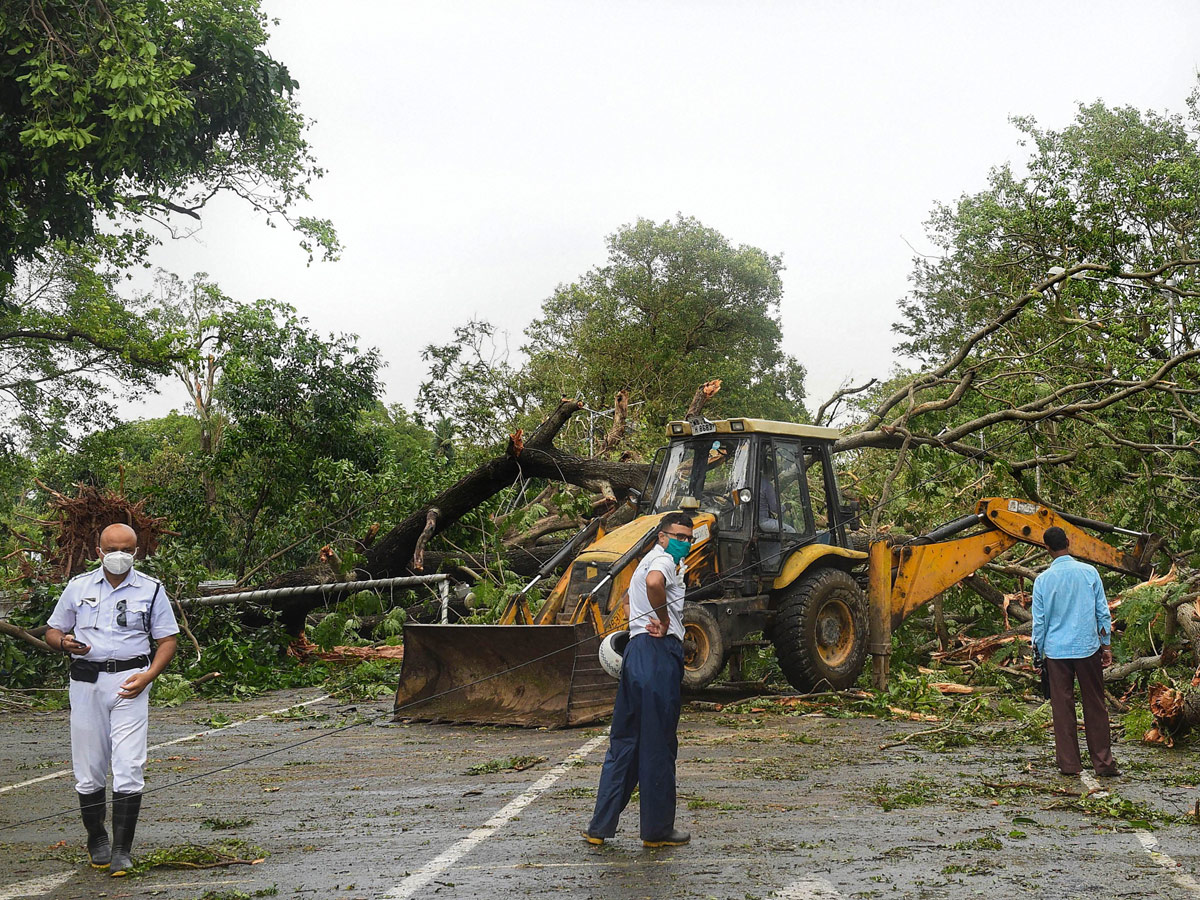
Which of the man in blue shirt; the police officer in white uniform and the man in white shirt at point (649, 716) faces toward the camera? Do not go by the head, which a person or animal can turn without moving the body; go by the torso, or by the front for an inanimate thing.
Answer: the police officer in white uniform

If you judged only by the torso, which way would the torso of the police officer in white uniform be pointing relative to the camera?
toward the camera

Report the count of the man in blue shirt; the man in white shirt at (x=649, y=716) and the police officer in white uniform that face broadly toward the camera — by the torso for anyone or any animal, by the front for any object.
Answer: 1

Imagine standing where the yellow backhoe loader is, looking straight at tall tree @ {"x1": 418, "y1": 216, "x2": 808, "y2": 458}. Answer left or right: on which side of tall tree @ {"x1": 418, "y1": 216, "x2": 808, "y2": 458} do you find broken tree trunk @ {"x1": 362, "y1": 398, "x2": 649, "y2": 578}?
left

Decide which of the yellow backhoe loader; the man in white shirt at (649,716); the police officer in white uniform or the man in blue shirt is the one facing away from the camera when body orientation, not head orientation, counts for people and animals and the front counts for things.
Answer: the man in blue shirt

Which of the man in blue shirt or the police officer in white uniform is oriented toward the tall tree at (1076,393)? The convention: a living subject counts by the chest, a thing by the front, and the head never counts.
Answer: the man in blue shirt

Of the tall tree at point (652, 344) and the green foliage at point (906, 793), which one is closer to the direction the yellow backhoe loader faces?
the green foliage

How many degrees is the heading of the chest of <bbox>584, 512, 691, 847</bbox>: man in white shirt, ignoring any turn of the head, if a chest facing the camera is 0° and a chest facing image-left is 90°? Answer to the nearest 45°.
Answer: approximately 270°

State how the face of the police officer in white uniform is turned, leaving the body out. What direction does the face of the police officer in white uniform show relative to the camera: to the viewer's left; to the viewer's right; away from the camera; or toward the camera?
toward the camera

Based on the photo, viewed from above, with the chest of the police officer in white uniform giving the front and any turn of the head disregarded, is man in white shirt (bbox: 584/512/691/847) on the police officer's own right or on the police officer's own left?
on the police officer's own left

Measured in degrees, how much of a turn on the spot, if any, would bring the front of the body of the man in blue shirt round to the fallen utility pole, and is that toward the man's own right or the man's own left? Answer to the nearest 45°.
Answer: approximately 45° to the man's own left

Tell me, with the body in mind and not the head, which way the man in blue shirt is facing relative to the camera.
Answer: away from the camera

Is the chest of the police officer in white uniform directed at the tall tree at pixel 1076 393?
no

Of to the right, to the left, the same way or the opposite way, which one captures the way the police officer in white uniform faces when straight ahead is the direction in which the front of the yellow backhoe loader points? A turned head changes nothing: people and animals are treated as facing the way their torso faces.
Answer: to the left

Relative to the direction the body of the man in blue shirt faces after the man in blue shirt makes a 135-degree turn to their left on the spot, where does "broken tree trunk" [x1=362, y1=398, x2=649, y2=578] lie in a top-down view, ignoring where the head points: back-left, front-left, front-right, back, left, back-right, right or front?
right

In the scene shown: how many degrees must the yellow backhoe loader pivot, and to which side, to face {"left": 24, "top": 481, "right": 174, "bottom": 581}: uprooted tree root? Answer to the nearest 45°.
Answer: approximately 45° to its right

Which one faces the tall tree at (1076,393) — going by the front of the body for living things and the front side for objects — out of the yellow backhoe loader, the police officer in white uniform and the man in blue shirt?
the man in blue shirt

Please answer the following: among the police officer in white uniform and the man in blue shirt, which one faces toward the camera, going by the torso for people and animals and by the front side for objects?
the police officer in white uniform

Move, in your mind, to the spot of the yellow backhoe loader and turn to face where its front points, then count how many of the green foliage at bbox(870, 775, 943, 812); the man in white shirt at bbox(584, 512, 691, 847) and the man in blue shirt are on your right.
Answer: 0

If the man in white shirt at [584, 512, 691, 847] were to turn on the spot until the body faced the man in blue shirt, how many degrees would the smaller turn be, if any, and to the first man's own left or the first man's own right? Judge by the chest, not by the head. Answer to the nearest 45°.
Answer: approximately 45° to the first man's own left
